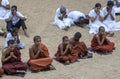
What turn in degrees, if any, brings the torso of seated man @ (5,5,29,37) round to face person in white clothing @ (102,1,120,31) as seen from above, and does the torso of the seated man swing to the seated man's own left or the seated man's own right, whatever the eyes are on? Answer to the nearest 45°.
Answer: approximately 90° to the seated man's own left

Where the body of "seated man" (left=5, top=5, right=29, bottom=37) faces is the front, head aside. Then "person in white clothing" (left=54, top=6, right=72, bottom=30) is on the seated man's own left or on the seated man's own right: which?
on the seated man's own left

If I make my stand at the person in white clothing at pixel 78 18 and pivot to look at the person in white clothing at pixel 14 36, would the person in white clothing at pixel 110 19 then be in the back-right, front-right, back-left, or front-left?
back-left

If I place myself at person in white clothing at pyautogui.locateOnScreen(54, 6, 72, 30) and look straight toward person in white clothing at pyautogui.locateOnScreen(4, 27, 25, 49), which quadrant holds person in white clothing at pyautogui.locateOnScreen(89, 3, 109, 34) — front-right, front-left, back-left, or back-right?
back-left

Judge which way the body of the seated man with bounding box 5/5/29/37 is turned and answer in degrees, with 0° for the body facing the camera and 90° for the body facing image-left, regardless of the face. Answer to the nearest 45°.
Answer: approximately 0°
